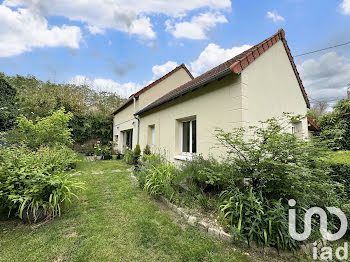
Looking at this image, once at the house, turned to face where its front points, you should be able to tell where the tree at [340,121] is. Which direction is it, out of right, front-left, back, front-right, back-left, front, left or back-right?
back

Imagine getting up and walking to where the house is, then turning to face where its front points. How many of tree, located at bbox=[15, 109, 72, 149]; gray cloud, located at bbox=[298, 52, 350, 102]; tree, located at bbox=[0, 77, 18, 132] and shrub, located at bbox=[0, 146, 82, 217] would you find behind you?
1

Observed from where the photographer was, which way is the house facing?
facing the viewer and to the left of the viewer

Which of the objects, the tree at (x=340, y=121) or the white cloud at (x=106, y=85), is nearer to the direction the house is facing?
the white cloud

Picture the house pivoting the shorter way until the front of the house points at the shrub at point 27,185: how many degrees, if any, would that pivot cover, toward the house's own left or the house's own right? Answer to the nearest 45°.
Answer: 0° — it already faces it

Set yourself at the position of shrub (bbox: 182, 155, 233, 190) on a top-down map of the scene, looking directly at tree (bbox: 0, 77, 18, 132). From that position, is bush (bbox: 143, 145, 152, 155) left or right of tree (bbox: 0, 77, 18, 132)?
right

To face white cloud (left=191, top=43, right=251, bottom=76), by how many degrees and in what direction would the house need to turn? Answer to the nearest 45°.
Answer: approximately 135° to its right

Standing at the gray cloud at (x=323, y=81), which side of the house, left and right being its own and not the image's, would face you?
back

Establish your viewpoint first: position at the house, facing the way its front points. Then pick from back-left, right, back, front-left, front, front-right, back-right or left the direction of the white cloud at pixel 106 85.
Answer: right
